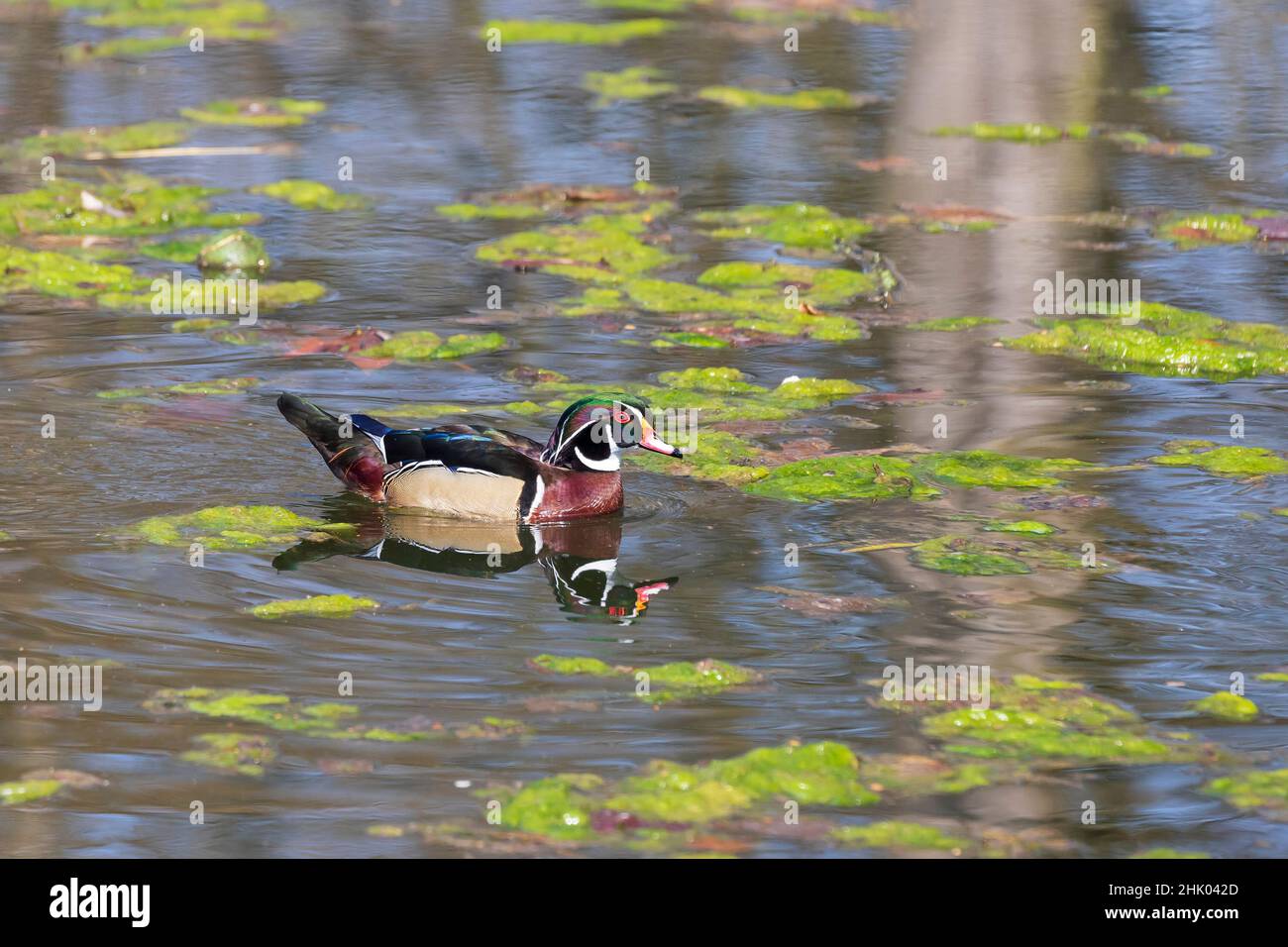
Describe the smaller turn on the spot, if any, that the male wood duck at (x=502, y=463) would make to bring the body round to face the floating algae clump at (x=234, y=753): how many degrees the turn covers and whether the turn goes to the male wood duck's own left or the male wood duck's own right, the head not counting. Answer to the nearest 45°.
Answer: approximately 90° to the male wood duck's own right

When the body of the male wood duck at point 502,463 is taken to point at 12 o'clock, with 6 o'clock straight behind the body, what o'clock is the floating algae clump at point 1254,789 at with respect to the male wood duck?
The floating algae clump is roughly at 2 o'clock from the male wood duck.

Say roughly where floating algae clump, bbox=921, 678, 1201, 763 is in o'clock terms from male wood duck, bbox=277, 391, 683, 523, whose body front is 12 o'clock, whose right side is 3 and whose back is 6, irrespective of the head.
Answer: The floating algae clump is roughly at 2 o'clock from the male wood duck.

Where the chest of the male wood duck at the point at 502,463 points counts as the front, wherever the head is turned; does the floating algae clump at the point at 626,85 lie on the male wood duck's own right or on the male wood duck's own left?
on the male wood duck's own left

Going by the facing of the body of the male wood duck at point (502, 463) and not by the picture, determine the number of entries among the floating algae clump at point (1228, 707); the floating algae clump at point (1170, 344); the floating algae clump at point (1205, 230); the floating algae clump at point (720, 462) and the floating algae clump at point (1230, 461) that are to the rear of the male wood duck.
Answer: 0

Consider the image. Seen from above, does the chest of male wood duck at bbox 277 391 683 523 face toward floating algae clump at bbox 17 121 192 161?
no

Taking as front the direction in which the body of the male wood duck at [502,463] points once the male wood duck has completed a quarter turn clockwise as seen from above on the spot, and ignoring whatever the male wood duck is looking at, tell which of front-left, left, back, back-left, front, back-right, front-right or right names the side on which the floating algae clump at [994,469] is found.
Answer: left

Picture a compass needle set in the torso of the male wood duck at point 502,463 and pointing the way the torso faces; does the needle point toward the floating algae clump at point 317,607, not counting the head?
no

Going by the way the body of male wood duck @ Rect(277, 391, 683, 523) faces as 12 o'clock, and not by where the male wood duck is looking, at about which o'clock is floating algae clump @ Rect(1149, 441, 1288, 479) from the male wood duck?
The floating algae clump is roughly at 12 o'clock from the male wood duck.

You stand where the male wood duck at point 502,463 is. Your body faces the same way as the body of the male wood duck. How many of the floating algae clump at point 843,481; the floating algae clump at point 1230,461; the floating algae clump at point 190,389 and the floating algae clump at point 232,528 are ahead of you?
2

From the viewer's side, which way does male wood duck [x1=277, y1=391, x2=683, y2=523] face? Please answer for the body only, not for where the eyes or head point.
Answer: to the viewer's right

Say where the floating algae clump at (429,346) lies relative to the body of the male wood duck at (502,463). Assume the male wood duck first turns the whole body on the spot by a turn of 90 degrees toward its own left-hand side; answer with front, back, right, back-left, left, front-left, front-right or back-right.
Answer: front

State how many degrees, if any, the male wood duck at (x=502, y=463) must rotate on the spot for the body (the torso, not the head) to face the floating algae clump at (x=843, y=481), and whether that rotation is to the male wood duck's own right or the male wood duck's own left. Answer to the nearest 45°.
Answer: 0° — it already faces it

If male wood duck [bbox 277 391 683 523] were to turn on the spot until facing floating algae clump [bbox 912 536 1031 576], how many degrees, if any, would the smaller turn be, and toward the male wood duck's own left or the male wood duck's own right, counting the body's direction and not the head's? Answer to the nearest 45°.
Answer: approximately 45° to the male wood duck's own right

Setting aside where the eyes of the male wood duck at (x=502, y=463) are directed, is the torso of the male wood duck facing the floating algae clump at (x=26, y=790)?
no

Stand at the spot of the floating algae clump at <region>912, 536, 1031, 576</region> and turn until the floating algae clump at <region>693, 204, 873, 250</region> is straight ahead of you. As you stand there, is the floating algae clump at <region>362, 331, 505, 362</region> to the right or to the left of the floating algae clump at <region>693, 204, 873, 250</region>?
left

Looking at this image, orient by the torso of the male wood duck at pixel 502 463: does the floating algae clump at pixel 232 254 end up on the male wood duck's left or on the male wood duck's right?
on the male wood duck's left

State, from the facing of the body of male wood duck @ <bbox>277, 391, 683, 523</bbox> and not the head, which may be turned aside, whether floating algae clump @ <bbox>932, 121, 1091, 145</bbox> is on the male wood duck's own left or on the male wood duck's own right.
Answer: on the male wood duck's own left

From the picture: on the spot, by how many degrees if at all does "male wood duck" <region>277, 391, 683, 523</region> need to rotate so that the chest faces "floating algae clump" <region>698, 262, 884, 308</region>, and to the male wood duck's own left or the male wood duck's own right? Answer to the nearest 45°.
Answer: approximately 45° to the male wood duck's own left

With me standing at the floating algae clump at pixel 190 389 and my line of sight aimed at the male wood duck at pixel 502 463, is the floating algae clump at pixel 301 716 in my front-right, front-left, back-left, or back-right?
front-right

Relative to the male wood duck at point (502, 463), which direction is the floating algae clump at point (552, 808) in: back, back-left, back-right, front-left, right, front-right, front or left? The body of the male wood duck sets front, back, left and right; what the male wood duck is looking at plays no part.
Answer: right

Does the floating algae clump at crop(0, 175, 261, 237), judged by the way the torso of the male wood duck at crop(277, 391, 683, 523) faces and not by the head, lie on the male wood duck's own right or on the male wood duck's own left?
on the male wood duck's own left
